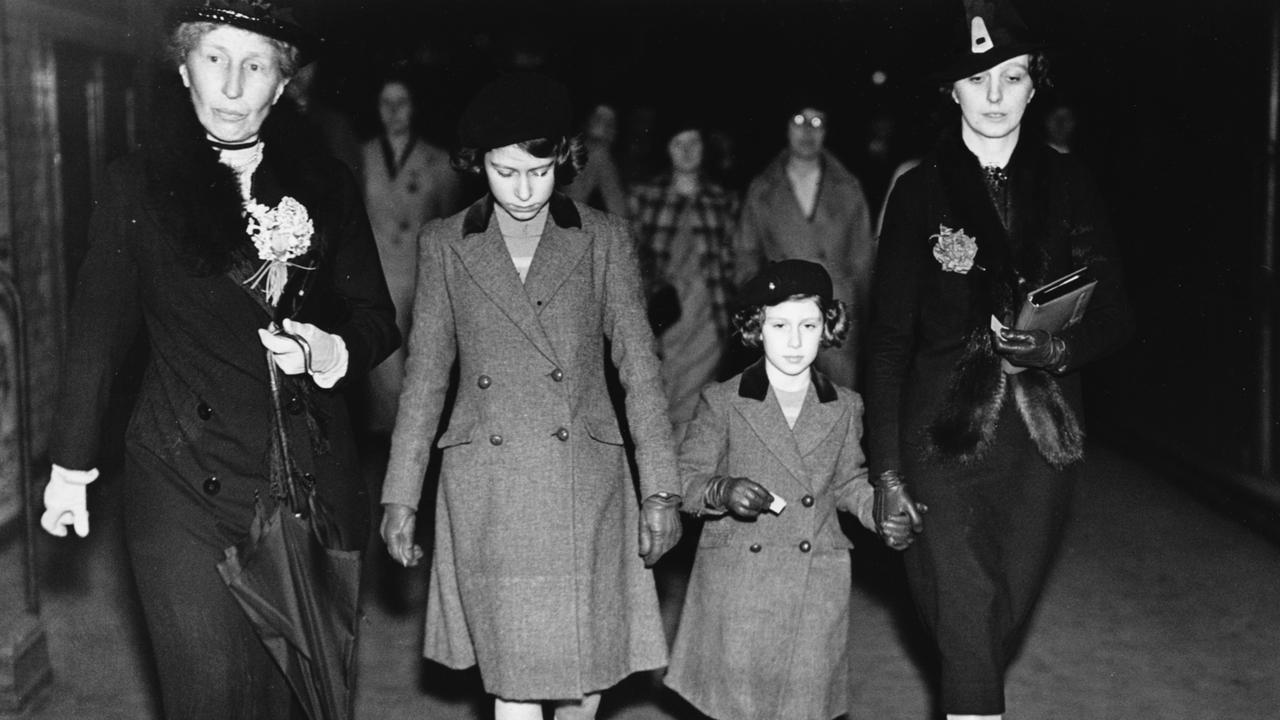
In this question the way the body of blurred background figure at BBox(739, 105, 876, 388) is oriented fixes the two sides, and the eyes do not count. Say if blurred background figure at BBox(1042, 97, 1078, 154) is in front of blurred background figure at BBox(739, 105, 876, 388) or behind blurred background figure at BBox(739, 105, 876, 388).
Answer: behind

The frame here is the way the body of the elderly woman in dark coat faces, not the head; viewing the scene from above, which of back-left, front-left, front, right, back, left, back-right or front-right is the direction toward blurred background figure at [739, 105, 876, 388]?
back-left

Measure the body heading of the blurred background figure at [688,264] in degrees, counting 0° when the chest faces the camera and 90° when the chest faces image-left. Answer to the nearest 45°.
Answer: approximately 0°

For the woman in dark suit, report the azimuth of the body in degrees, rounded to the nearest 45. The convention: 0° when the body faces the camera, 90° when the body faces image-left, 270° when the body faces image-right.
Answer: approximately 0°

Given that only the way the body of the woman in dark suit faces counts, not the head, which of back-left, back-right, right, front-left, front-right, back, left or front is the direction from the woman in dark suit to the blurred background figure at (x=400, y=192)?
back-right

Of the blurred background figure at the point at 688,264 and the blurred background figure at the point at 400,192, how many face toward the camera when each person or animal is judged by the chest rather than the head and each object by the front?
2
